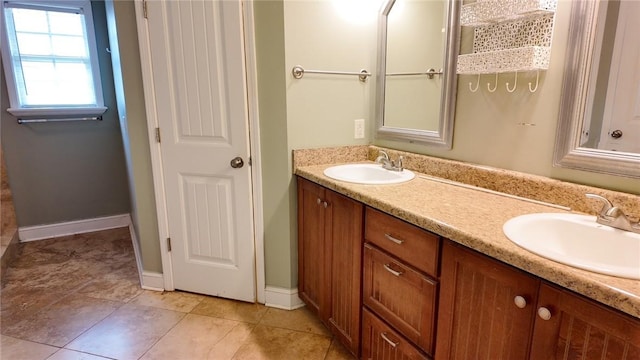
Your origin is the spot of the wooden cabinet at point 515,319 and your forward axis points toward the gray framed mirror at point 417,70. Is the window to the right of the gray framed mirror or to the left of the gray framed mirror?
left

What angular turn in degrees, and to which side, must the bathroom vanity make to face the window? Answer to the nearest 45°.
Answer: approximately 45° to its right

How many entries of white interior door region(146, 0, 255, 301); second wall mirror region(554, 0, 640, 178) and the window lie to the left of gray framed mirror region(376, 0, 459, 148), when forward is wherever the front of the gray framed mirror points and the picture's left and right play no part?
1

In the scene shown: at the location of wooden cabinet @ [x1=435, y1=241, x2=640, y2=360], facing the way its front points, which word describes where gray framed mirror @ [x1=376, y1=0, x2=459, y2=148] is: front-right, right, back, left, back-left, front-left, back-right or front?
right

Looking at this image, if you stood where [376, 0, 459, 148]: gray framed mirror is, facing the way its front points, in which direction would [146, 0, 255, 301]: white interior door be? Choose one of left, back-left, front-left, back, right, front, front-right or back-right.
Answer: front-right

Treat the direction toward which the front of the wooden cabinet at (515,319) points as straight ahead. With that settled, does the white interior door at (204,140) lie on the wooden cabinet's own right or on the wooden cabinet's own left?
on the wooden cabinet's own right

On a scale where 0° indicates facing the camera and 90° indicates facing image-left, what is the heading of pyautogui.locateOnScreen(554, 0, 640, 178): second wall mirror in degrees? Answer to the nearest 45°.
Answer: approximately 45°

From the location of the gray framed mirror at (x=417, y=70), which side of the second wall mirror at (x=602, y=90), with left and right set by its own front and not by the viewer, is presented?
right

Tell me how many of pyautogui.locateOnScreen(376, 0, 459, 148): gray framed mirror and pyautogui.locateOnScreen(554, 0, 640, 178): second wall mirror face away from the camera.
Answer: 0

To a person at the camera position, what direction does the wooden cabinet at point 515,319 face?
facing the viewer and to the left of the viewer
